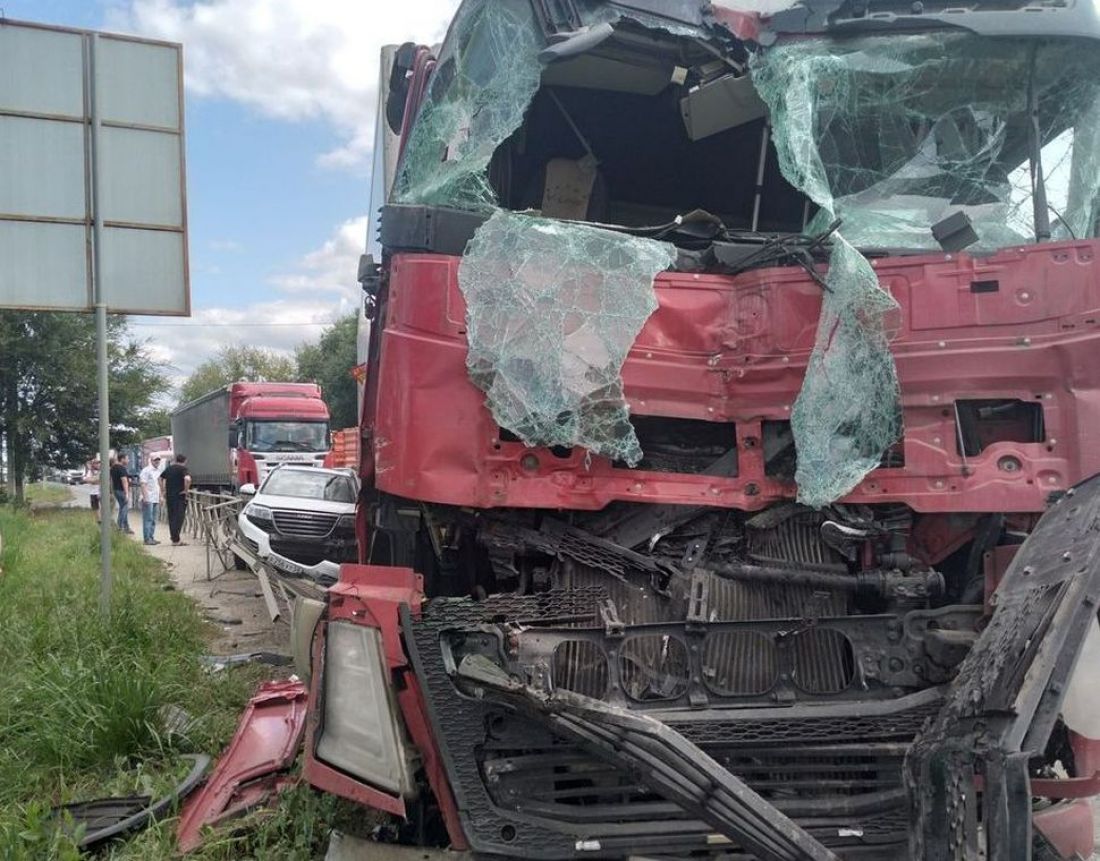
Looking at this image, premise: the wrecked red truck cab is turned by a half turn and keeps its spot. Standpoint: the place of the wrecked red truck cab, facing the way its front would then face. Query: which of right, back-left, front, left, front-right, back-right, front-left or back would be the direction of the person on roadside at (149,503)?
front-left

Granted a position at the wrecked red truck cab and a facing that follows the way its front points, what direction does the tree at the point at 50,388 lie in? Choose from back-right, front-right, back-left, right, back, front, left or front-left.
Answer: back-right

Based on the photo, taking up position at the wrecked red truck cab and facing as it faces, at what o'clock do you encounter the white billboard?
The white billboard is roughly at 4 o'clock from the wrecked red truck cab.

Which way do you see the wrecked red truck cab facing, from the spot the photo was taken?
facing the viewer

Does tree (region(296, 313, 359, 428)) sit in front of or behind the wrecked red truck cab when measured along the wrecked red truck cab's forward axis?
behind

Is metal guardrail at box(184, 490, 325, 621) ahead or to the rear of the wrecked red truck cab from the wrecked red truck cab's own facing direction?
to the rear

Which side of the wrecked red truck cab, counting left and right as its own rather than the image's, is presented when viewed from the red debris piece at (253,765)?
right

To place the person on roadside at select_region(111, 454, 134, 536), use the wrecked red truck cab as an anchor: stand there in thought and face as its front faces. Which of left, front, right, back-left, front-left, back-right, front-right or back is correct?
back-right

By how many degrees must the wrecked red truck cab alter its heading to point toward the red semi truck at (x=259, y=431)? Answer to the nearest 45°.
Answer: approximately 135° to its right

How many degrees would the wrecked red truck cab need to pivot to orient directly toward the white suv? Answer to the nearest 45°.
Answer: approximately 135° to its right

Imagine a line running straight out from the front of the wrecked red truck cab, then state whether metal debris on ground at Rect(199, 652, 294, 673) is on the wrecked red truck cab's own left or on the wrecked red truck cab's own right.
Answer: on the wrecked red truck cab's own right

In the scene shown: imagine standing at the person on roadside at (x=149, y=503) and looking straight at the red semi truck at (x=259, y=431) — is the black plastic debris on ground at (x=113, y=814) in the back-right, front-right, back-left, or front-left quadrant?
back-right
